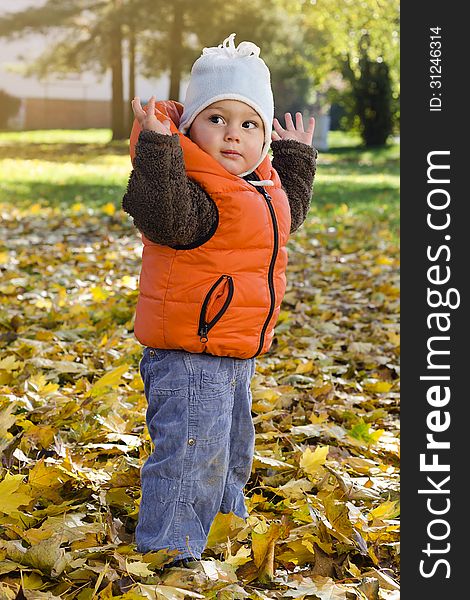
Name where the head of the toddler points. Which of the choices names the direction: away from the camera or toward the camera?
toward the camera

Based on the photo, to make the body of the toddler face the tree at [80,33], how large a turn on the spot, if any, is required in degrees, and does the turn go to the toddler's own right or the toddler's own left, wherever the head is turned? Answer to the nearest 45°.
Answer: approximately 135° to the toddler's own left

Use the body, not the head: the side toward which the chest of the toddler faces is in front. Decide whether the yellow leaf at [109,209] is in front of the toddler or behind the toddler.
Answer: behind

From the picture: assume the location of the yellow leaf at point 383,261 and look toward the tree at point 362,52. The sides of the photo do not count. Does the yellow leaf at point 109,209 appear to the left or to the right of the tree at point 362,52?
left

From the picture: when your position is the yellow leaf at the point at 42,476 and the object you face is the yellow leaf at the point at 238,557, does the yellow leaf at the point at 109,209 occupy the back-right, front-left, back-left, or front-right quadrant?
back-left

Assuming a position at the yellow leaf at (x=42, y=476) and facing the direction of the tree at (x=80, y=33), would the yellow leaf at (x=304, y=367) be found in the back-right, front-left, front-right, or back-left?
front-right

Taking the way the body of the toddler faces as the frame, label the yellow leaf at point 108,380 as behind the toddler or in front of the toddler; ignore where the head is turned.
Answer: behind

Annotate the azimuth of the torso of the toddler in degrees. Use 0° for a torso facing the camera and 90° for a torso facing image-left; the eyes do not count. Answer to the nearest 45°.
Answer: approximately 315°

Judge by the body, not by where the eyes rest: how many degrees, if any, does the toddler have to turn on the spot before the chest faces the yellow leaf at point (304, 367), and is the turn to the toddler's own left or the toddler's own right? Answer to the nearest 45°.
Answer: approximately 135° to the toddler's own left

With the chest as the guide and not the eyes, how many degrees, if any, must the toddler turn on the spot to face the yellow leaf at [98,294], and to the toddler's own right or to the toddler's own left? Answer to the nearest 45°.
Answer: approximately 135° to the toddler's own left

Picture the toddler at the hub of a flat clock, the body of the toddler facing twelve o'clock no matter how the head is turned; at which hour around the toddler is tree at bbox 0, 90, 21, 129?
The tree is roughly at 7 o'clock from the toddler.
